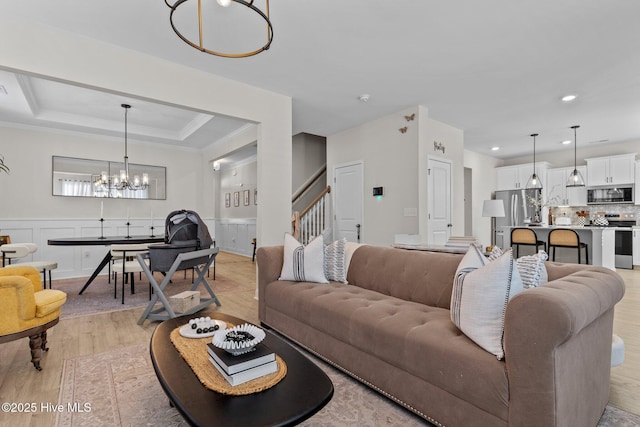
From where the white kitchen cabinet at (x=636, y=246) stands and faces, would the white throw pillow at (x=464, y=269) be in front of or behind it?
in front

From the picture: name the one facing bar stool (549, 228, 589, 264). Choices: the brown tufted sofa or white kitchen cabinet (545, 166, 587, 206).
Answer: the white kitchen cabinet

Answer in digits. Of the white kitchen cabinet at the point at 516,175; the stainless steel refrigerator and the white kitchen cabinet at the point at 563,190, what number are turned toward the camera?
3

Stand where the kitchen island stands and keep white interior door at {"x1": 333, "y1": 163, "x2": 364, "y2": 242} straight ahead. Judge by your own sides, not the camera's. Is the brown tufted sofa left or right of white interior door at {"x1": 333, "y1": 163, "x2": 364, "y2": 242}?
left

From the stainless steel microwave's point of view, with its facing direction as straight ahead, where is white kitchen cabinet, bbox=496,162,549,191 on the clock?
The white kitchen cabinet is roughly at 3 o'clock from the stainless steel microwave.

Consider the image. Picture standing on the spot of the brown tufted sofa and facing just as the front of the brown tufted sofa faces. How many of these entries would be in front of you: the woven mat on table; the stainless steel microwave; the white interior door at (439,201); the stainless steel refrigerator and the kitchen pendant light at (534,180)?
1

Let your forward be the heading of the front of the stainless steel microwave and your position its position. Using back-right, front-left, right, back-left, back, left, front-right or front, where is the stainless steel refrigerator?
right
